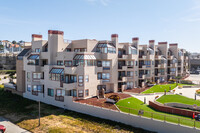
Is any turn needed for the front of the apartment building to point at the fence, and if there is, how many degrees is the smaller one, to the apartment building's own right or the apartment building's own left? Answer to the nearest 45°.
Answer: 0° — it already faces it

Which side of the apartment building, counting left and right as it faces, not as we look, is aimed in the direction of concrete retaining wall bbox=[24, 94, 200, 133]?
front

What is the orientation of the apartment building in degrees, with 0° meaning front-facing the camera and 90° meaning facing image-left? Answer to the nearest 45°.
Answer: approximately 315°

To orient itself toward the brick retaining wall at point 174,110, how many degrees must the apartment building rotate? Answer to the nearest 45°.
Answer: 0° — it already faces it
